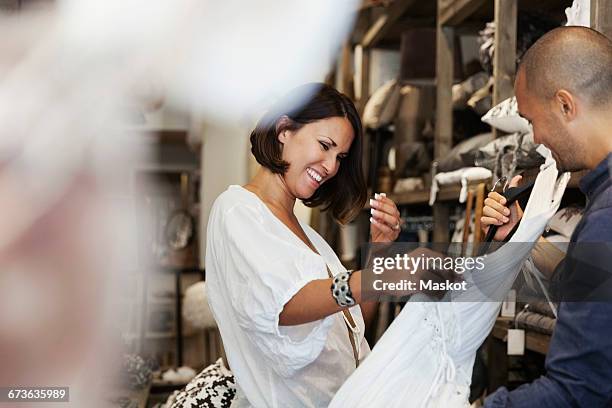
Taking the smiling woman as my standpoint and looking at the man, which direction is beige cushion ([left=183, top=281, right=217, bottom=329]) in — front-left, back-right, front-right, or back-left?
back-left

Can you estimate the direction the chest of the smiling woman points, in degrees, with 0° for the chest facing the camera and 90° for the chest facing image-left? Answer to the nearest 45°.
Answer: approximately 315°

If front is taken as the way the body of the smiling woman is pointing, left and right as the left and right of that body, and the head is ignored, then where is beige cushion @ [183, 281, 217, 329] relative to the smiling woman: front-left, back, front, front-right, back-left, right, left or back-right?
back-left

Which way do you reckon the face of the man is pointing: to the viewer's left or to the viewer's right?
to the viewer's left
